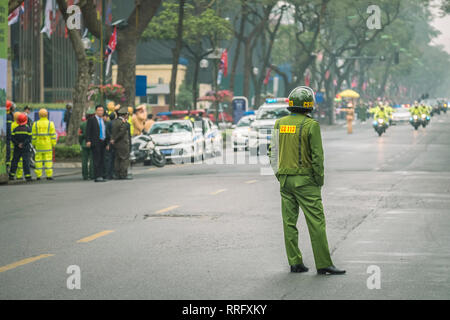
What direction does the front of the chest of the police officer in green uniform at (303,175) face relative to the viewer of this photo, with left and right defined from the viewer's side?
facing away from the viewer and to the right of the viewer
